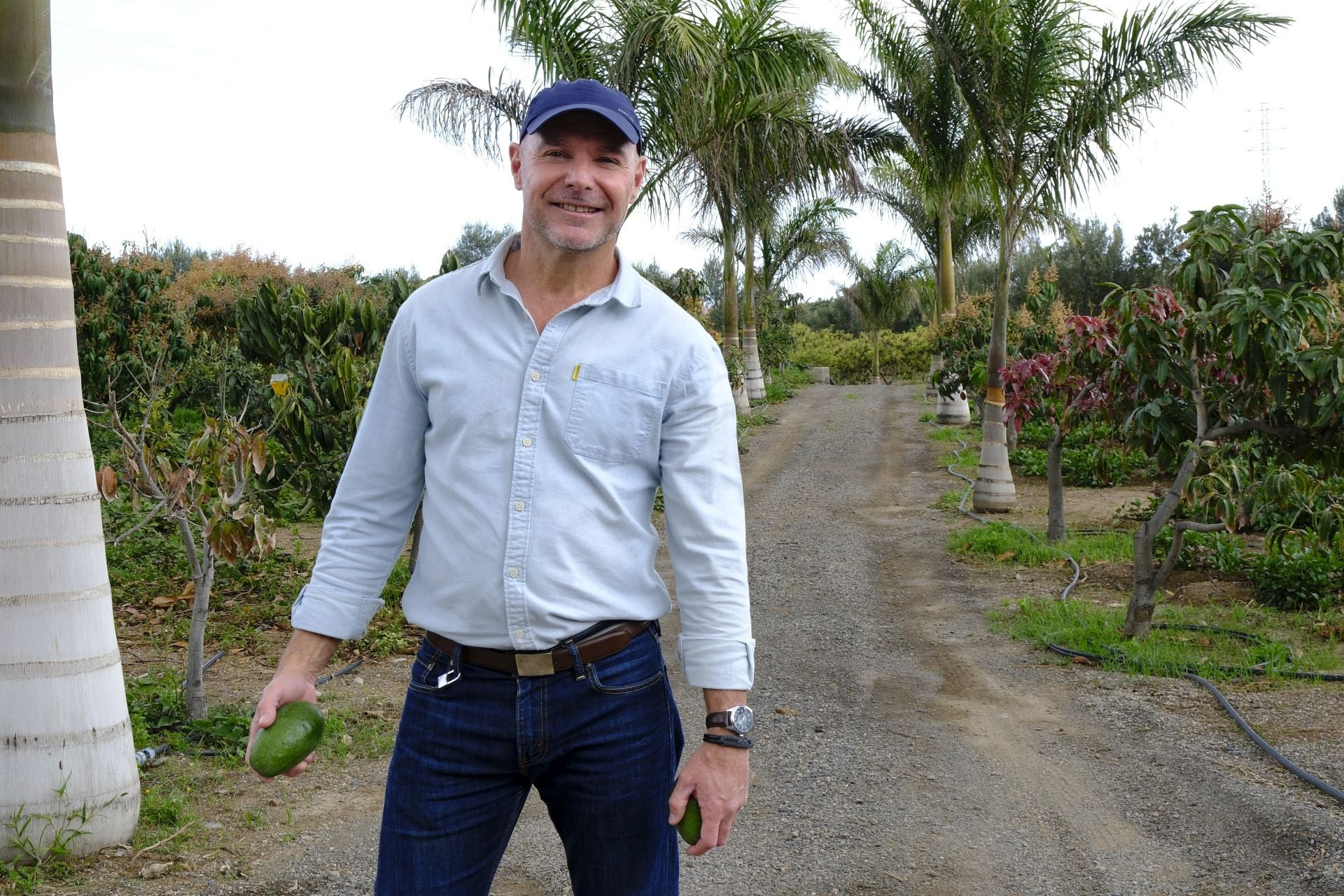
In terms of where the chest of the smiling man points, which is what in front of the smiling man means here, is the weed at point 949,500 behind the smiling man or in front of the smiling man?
behind

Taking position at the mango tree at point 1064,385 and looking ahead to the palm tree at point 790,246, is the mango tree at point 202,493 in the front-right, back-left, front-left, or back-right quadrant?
back-left

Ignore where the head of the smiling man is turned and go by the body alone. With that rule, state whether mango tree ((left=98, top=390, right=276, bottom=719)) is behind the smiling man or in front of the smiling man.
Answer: behind

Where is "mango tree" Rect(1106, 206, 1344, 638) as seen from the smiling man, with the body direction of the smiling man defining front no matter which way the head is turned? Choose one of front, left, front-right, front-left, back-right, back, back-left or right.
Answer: back-left

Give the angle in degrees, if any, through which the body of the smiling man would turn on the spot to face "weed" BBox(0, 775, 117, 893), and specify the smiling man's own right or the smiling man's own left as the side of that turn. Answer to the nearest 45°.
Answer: approximately 135° to the smiling man's own right

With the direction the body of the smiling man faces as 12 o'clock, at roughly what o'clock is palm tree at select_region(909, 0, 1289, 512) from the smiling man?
The palm tree is roughly at 7 o'clock from the smiling man.

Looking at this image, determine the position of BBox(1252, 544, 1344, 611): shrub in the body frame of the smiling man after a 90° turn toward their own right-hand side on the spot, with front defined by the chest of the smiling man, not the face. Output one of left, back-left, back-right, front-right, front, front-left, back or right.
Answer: back-right

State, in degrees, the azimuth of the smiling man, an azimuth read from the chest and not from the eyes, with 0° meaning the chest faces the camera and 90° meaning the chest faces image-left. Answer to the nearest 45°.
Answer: approximately 0°
